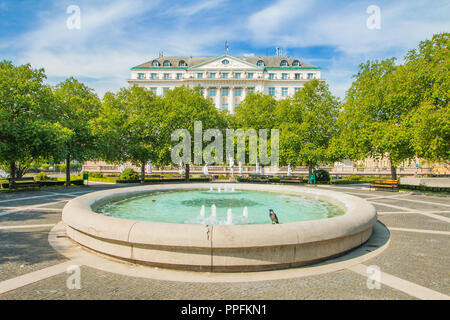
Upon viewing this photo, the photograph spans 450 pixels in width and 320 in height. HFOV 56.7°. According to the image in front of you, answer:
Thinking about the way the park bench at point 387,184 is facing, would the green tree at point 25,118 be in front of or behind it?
in front

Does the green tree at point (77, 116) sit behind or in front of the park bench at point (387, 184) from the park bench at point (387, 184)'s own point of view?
in front

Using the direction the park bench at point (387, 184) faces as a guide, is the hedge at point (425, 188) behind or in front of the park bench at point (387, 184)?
behind

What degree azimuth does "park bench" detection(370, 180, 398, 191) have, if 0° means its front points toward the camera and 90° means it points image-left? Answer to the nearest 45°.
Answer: approximately 45°
